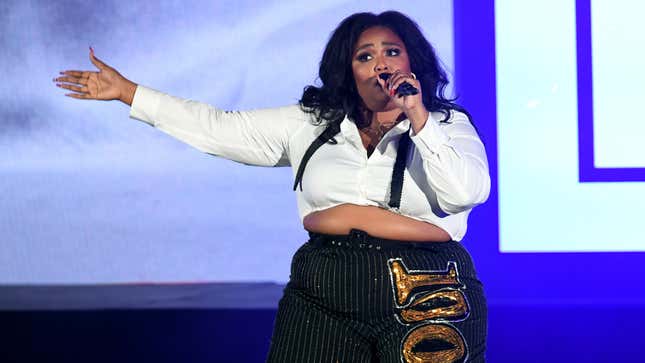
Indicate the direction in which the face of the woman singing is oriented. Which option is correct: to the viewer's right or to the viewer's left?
to the viewer's left

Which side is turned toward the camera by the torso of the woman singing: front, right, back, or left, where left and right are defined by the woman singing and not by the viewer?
front
